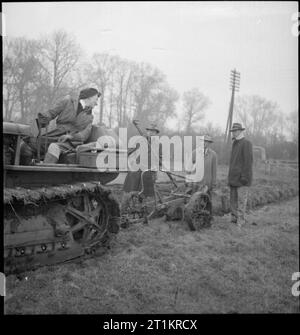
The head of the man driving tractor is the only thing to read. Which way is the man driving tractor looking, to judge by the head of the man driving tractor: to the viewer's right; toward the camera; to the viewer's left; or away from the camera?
to the viewer's right

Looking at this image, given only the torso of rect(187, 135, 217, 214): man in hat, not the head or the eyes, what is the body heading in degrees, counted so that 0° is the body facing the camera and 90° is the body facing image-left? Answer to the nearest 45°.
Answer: approximately 45°
